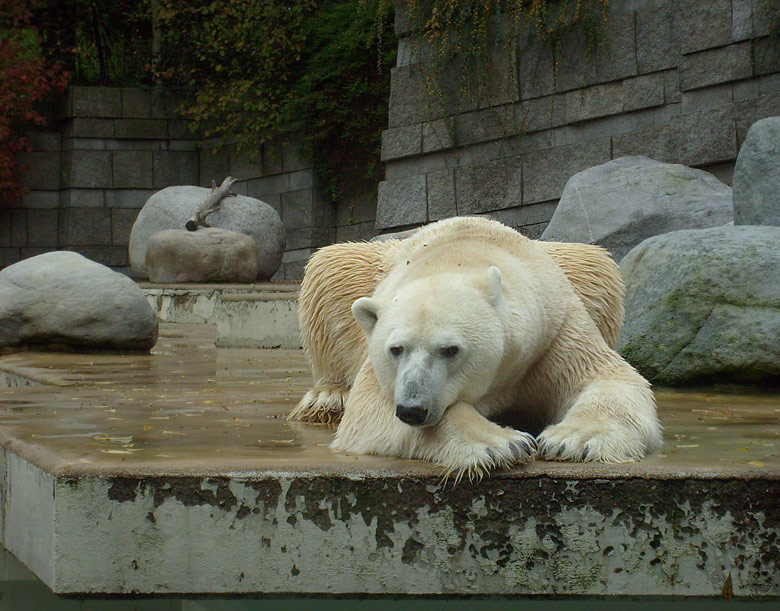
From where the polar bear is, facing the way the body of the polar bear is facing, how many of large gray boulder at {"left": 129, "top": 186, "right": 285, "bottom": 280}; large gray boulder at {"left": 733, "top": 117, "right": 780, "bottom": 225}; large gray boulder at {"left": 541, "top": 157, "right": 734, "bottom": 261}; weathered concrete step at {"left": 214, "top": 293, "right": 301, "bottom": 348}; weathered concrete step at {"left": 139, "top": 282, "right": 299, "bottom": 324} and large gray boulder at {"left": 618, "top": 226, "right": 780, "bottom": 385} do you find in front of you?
0

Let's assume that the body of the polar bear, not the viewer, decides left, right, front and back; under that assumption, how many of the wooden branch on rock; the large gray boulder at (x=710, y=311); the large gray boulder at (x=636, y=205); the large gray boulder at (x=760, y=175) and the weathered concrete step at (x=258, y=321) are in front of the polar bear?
0

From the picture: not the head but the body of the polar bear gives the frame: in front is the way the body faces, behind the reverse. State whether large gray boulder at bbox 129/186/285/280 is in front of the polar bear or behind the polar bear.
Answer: behind

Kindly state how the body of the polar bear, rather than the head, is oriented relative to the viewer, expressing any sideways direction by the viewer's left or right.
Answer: facing the viewer

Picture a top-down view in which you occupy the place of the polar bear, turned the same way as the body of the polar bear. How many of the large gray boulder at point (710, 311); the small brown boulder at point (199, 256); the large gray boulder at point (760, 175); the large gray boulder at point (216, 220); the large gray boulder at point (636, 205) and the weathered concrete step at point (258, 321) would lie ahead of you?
0

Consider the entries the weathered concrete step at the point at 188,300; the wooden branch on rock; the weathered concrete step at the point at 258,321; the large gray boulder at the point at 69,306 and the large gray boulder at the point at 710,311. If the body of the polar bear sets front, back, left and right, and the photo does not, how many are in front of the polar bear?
0

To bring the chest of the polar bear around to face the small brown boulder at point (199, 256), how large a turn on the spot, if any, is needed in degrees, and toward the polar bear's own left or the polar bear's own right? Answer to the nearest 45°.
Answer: approximately 180°

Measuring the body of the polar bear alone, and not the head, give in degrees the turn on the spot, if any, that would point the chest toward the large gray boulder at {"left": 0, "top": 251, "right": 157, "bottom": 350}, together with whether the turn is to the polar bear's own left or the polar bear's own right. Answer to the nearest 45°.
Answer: approximately 135° to the polar bear's own right

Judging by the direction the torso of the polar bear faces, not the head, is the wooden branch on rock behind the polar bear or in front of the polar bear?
behind

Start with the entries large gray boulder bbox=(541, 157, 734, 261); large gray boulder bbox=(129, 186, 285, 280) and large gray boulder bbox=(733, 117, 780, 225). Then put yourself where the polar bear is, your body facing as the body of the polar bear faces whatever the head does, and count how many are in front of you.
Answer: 0

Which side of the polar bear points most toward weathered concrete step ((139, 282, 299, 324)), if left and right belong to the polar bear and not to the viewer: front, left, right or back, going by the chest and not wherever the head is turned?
back

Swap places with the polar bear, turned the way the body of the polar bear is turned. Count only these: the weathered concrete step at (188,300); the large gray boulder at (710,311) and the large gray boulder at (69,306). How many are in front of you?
0

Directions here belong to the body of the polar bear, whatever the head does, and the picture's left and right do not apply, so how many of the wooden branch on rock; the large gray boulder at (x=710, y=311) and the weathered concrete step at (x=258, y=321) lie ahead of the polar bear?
0

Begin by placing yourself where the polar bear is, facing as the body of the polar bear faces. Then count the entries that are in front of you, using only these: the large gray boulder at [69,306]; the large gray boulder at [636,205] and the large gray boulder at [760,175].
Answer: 0

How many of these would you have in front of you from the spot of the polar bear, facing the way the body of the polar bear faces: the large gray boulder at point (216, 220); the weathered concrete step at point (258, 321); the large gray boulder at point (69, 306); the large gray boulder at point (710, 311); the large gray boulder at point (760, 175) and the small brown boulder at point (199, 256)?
0

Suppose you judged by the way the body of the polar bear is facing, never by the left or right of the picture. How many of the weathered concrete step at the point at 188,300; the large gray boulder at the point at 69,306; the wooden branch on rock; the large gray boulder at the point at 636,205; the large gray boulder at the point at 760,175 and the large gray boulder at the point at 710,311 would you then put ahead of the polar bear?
0
